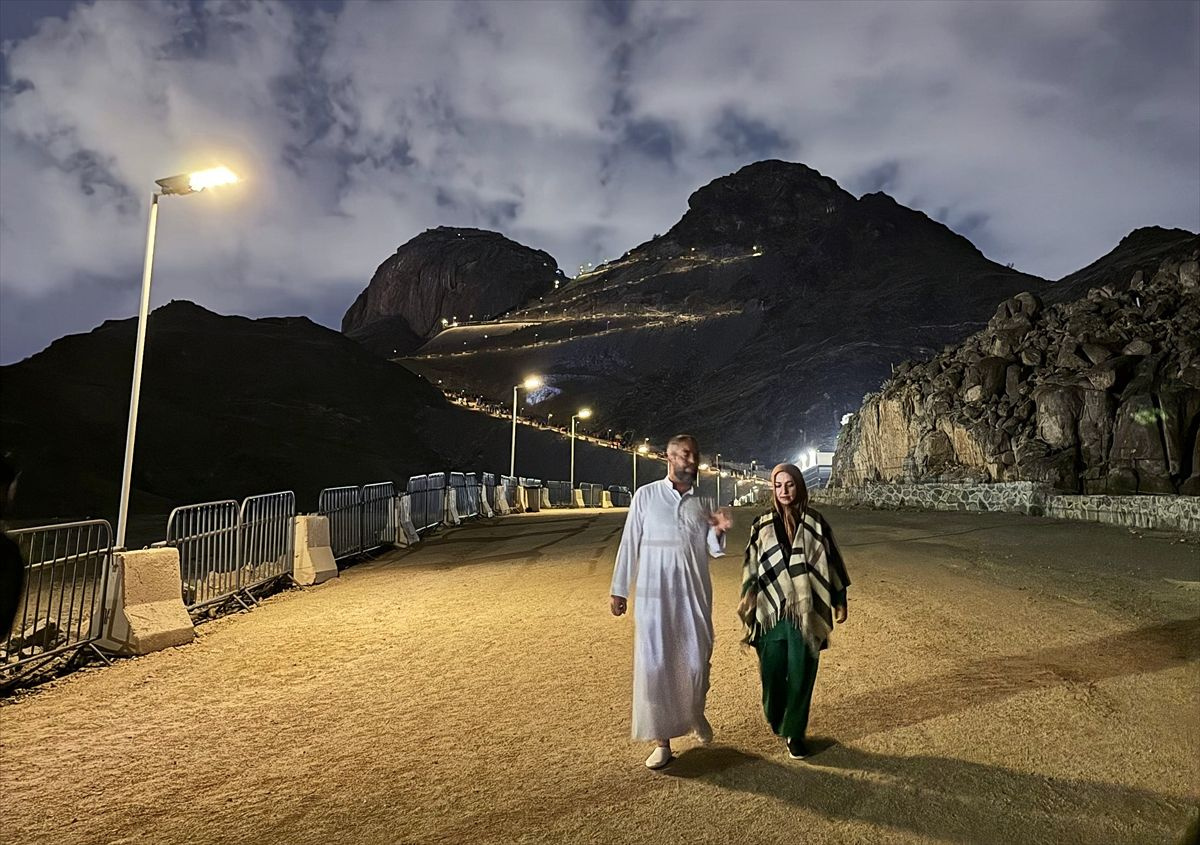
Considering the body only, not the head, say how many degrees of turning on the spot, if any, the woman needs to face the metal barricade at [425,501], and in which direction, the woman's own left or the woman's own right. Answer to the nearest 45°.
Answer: approximately 135° to the woman's own right

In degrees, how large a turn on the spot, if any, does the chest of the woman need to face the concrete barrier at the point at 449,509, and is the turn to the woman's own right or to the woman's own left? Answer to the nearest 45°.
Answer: approximately 135° to the woman's own right

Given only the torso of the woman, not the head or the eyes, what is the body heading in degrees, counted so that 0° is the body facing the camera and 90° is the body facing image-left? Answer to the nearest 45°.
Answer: approximately 0°

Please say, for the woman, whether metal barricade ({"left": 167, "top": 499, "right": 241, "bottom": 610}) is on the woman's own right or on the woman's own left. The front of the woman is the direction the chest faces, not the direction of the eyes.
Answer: on the woman's own right

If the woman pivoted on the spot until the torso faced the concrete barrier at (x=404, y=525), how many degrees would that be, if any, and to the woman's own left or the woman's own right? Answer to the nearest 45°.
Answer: approximately 135° to the woman's own right

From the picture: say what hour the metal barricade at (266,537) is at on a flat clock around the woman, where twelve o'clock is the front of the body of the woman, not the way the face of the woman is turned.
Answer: The metal barricade is roughly at 4 o'clock from the woman.

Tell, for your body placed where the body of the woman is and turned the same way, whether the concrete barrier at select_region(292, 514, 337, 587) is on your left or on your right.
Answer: on your right
